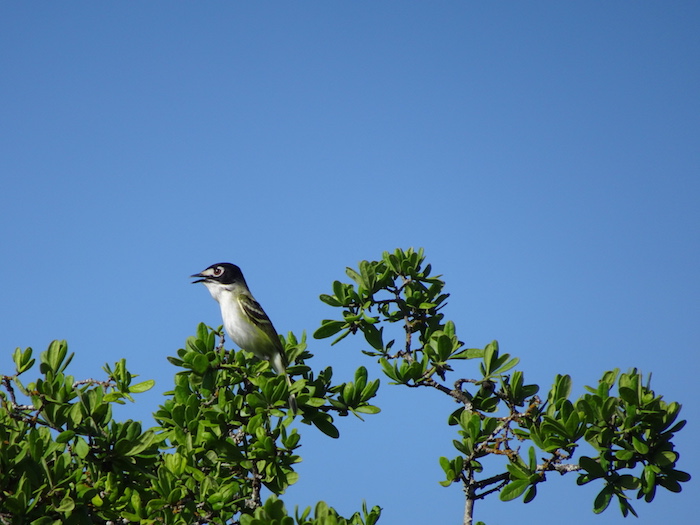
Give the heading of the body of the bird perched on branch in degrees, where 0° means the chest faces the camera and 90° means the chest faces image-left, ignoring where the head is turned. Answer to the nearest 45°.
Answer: approximately 90°

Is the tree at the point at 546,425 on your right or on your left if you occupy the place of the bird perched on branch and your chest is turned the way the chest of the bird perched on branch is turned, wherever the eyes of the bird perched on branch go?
on your left
